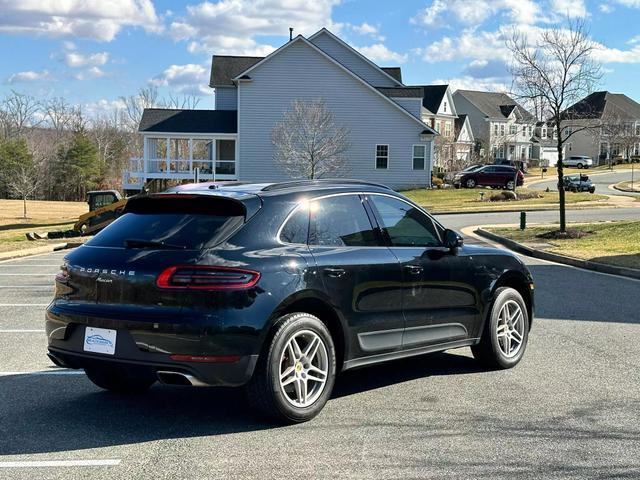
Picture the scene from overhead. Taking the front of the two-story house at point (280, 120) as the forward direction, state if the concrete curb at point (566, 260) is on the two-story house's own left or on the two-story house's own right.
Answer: on the two-story house's own right

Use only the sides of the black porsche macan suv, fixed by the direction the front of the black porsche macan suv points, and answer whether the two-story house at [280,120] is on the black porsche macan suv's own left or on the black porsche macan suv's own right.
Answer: on the black porsche macan suv's own left

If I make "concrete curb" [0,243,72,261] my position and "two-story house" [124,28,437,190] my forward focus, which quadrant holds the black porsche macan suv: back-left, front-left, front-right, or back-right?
back-right

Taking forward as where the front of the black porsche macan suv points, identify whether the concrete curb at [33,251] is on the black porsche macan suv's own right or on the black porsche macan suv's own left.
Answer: on the black porsche macan suv's own left

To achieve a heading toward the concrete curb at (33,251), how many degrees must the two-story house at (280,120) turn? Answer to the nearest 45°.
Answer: approximately 90° to its right

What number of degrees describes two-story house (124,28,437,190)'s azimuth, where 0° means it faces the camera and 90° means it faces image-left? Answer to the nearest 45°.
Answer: approximately 270°

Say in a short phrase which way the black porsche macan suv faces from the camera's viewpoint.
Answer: facing away from the viewer and to the right of the viewer
